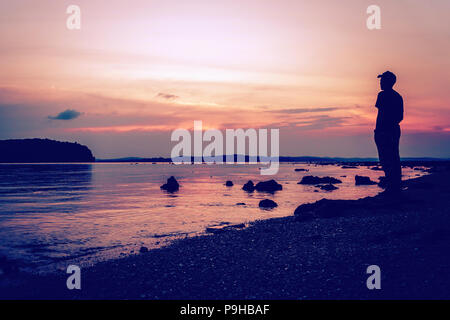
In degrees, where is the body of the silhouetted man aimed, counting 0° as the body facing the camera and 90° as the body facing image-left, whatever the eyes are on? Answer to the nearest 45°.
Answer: approximately 90°

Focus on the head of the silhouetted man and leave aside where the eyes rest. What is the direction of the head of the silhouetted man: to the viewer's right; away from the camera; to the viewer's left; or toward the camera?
to the viewer's left

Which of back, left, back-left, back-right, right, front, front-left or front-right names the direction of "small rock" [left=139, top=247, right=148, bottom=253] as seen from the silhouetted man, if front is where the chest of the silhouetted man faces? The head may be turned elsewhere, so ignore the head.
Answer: front-left
